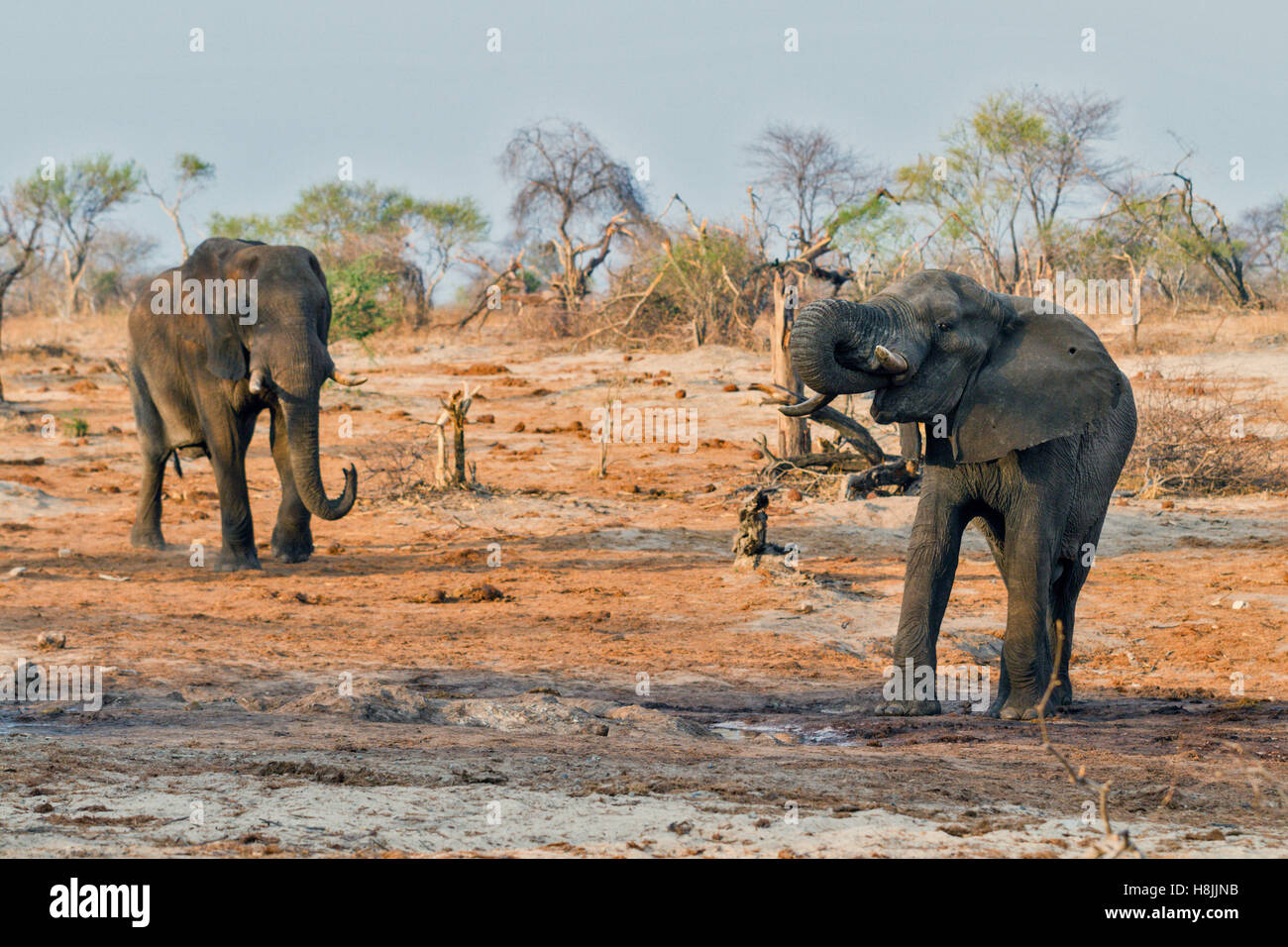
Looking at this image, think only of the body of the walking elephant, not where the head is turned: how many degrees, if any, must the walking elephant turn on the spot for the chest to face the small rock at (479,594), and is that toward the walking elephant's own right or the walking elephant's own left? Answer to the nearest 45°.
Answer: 0° — it already faces it

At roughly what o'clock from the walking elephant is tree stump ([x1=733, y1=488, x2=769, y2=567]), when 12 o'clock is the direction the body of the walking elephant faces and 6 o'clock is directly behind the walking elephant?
The tree stump is roughly at 11 o'clock from the walking elephant.

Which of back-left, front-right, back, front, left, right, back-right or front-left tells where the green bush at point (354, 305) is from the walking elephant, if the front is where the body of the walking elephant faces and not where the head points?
back-left

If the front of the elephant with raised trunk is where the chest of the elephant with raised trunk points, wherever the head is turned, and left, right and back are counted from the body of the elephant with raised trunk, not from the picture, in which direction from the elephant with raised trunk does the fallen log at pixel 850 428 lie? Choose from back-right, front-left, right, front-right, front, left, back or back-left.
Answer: back-right

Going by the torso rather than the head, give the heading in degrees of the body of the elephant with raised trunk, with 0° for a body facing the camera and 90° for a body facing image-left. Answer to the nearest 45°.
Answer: approximately 45°

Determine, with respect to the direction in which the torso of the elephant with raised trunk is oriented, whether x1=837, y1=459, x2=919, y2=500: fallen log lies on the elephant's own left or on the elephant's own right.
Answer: on the elephant's own right

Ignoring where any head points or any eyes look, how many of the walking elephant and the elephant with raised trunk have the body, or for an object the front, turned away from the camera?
0

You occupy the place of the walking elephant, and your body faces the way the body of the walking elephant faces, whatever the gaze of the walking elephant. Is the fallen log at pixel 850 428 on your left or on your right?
on your left

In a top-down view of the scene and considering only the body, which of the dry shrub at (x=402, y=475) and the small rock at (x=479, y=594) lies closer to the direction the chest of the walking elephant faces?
the small rock

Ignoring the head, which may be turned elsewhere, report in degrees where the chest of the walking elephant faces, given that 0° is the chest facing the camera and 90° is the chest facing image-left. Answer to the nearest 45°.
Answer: approximately 315°
